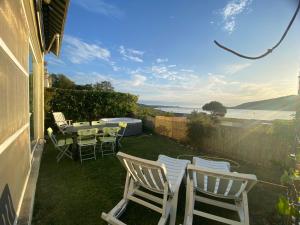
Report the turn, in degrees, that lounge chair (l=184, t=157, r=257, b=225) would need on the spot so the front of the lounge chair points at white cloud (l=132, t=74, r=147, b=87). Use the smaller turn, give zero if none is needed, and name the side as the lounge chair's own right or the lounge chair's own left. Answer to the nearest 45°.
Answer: approximately 45° to the lounge chair's own left

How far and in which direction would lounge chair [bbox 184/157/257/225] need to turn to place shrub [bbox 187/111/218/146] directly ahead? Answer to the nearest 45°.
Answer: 0° — it already faces it

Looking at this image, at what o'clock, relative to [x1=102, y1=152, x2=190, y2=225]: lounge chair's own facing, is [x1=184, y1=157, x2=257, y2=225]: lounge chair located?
[x1=184, y1=157, x2=257, y2=225]: lounge chair is roughly at 2 o'clock from [x1=102, y1=152, x2=190, y2=225]: lounge chair.

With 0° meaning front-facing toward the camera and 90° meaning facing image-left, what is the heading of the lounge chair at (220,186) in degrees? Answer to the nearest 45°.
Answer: approximately 180°

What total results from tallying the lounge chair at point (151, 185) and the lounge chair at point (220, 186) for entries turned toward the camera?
0

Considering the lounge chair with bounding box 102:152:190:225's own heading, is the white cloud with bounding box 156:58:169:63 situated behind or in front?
in front

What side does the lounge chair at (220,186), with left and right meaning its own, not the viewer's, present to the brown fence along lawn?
front

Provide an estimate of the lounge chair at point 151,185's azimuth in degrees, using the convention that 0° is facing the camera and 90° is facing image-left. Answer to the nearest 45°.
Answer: approximately 225°
